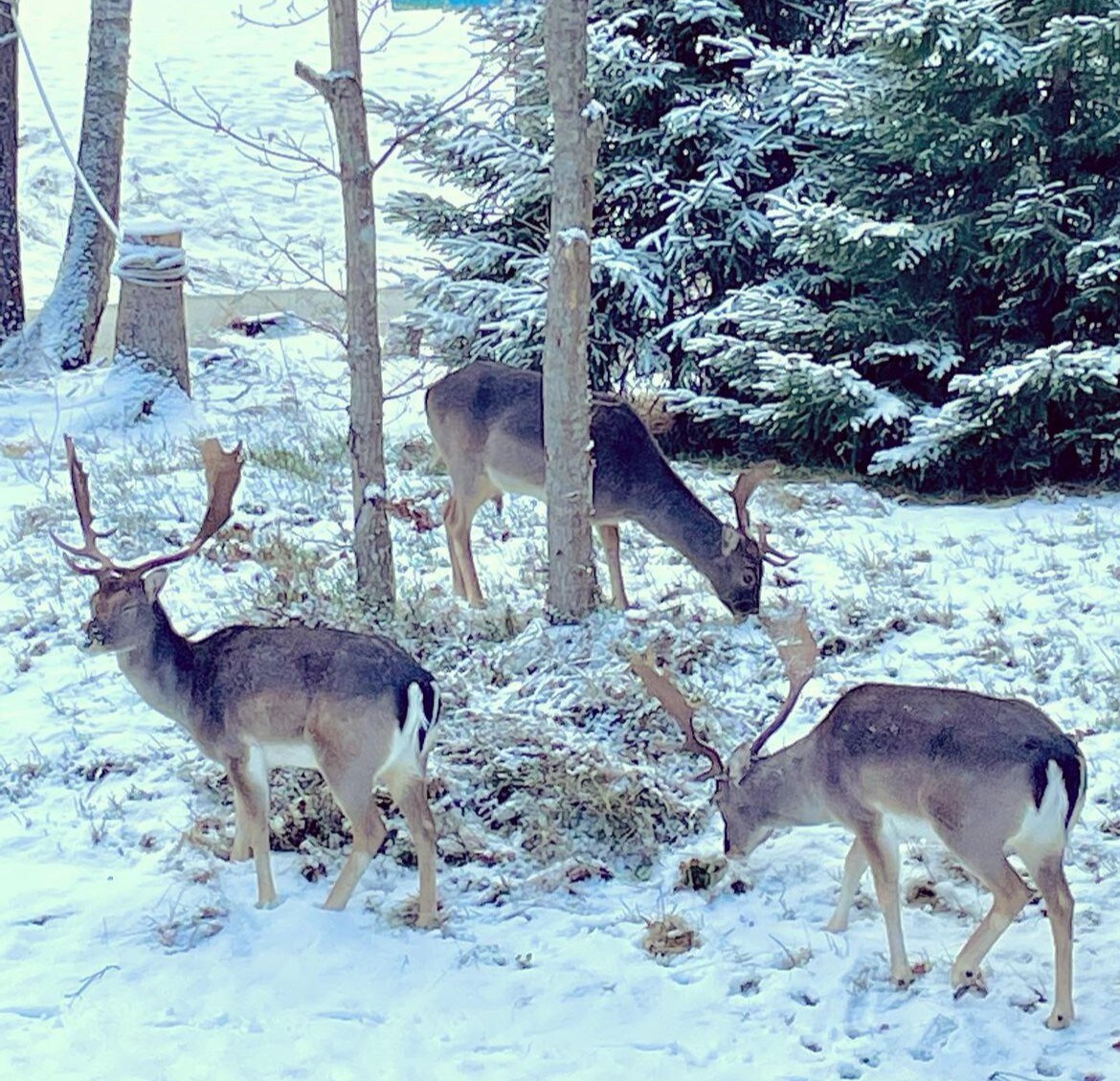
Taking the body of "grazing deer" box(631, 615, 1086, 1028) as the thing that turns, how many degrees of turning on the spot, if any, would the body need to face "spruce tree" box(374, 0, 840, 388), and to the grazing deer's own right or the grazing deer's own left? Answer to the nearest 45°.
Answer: approximately 45° to the grazing deer's own right

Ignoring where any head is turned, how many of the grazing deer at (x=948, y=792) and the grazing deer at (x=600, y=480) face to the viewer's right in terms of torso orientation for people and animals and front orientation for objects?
1

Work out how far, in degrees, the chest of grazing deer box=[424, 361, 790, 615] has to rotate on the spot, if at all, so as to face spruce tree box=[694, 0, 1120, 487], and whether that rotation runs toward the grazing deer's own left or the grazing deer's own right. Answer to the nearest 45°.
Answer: approximately 45° to the grazing deer's own left

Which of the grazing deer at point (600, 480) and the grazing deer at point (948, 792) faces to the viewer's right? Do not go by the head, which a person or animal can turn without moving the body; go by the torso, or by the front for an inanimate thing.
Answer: the grazing deer at point (600, 480)

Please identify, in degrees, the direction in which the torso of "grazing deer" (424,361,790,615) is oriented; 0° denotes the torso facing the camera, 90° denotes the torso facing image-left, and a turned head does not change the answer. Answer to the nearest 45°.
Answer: approximately 270°

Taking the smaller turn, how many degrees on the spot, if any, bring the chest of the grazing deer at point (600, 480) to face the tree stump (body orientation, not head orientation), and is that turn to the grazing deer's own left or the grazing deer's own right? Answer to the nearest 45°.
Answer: approximately 135° to the grazing deer's own left

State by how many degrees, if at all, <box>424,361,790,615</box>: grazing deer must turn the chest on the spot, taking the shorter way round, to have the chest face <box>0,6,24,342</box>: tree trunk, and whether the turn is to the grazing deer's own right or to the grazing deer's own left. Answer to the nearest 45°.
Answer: approximately 135° to the grazing deer's own left

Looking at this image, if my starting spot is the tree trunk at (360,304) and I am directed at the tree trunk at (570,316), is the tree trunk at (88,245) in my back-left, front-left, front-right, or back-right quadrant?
back-left

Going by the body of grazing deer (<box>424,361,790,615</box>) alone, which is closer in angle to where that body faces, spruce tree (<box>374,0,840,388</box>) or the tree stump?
the spruce tree

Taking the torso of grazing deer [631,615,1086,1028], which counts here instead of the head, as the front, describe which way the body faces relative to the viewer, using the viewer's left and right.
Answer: facing away from the viewer and to the left of the viewer

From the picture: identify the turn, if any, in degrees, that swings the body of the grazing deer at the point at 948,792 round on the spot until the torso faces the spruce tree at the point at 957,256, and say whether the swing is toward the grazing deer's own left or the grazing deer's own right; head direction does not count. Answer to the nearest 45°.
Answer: approximately 45° to the grazing deer's own right

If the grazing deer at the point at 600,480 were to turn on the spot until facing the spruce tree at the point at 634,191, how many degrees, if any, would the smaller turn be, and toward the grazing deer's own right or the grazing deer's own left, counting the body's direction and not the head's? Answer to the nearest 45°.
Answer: approximately 90° to the grazing deer's own left
